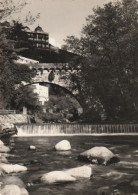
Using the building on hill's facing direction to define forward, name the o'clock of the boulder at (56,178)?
The boulder is roughly at 12 o'clock from the building on hill.

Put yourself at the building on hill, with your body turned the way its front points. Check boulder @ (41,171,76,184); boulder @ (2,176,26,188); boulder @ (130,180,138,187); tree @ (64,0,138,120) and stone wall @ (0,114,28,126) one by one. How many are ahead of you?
5

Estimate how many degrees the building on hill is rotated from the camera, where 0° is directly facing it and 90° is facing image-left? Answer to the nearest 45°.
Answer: approximately 0°

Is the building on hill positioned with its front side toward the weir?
yes

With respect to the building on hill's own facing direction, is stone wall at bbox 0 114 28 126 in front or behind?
in front

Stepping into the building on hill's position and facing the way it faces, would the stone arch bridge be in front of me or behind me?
in front

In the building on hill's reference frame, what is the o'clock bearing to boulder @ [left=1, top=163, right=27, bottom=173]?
The boulder is roughly at 12 o'clock from the building on hill.

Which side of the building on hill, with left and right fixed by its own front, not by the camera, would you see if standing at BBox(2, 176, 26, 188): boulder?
front

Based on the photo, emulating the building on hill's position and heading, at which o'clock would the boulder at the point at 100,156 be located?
The boulder is roughly at 12 o'clock from the building on hill.
